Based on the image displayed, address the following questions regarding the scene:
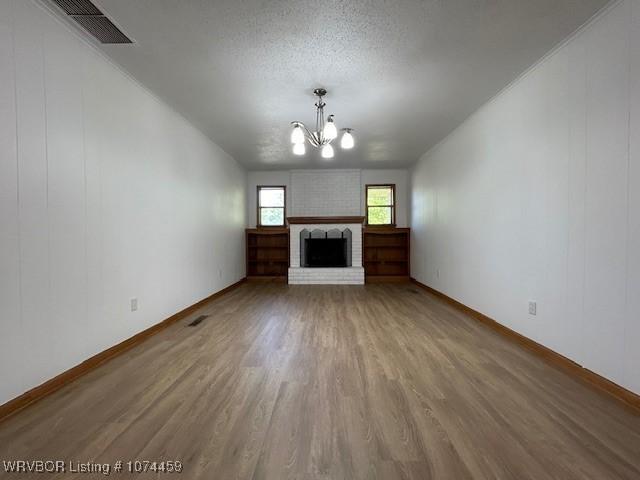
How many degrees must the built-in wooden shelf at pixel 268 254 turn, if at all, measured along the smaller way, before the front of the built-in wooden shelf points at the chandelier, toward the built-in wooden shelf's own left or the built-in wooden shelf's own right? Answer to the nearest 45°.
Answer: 0° — it already faces it

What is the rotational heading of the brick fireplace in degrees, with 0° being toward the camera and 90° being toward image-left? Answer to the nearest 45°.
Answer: approximately 0°

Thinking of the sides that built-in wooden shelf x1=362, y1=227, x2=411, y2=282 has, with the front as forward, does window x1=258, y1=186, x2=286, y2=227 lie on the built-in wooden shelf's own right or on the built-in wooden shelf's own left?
on the built-in wooden shelf's own right

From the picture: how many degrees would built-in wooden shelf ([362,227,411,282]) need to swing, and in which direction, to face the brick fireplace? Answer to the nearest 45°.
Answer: approximately 90° to its right

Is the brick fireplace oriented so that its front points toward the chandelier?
yes

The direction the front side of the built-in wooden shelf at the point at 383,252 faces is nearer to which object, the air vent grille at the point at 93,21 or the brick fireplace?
the air vent grille

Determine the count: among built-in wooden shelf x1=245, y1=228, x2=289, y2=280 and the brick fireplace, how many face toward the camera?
2
